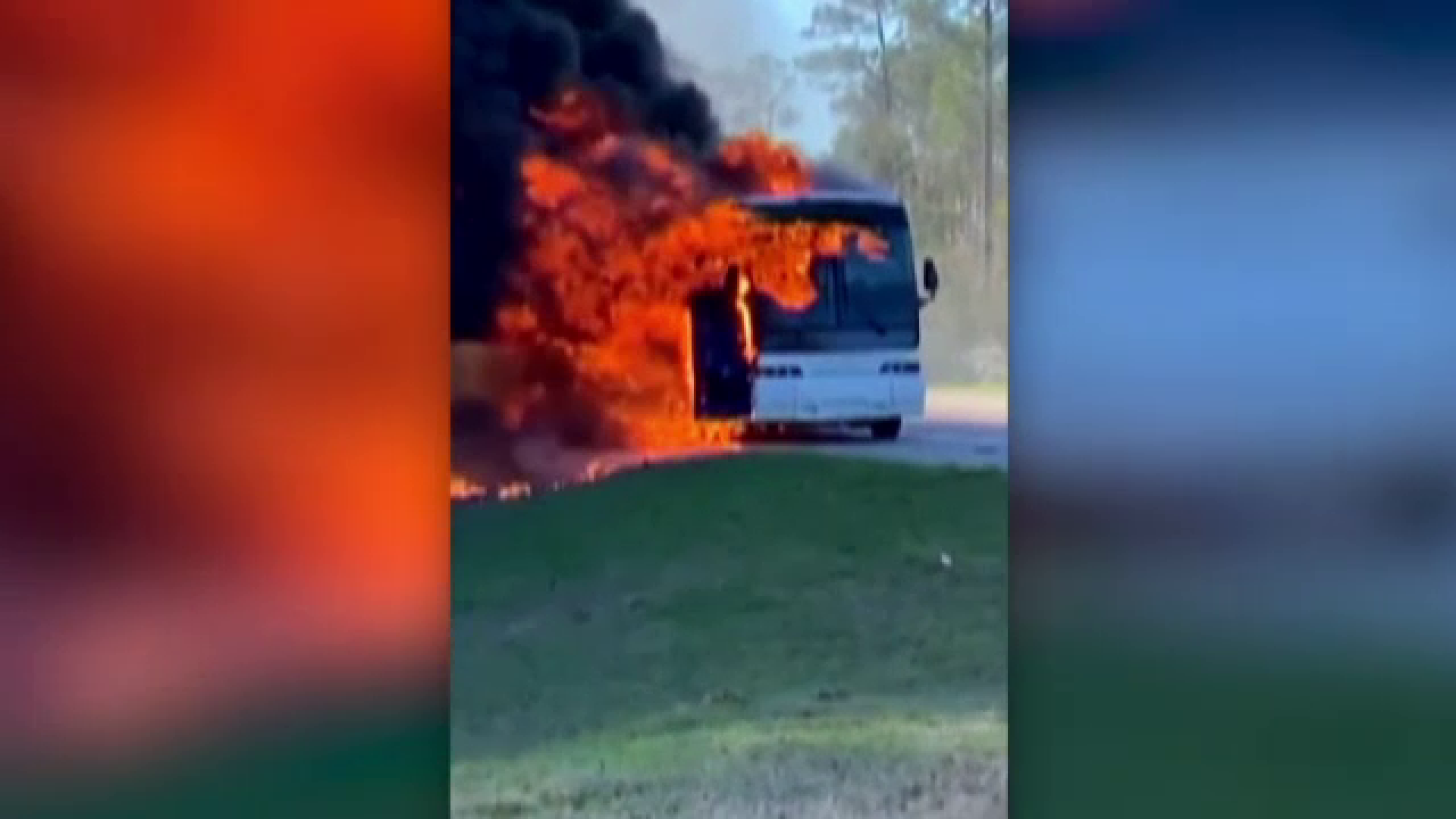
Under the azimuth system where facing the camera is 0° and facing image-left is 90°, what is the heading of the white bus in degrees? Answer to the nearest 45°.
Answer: approximately 315°
